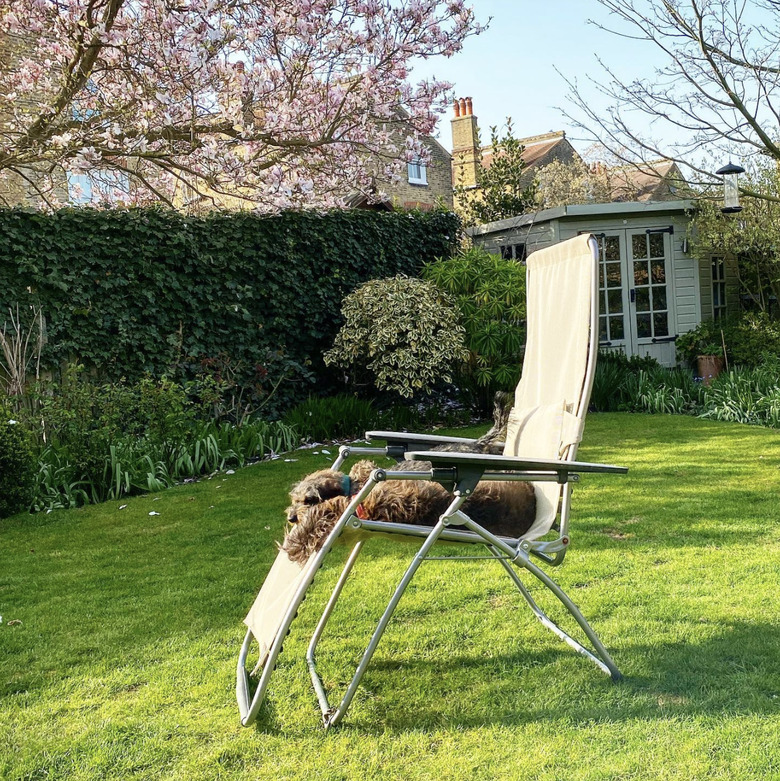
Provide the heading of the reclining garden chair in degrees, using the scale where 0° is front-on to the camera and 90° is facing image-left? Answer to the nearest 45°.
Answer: approximately 90°

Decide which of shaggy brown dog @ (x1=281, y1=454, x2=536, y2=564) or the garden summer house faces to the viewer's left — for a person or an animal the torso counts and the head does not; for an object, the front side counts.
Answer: the shaggy brown dog

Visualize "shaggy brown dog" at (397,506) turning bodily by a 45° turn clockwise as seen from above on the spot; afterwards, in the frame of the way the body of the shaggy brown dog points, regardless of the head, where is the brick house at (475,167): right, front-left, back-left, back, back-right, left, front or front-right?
front-right

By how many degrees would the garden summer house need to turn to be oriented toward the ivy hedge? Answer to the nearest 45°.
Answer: approximately 45° to its right

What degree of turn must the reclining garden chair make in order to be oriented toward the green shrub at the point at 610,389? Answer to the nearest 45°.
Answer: approximately 90° to its right

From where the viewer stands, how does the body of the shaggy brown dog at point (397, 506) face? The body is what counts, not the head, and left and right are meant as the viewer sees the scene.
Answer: facing to the left of the viewer

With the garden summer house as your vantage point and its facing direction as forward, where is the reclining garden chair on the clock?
The reclining garden chair is roughly at 12 o'clock from the garden summer house.

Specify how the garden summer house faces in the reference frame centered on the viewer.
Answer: facing the viewer

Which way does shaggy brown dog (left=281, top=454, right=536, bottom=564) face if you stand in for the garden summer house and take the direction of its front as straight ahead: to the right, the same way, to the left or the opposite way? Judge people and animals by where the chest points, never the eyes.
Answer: to the right

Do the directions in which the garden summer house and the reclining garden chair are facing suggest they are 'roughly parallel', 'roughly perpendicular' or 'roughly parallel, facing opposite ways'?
roughly perpendicular

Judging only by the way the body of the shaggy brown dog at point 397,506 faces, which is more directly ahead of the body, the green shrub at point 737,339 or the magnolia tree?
the magnolia tree

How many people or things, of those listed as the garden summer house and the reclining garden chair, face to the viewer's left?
1

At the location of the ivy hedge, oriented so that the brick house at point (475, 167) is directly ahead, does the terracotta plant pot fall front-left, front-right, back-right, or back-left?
front-right

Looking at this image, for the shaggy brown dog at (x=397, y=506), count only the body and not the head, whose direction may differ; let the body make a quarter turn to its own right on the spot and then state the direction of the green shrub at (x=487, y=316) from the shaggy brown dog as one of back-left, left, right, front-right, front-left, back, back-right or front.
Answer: front

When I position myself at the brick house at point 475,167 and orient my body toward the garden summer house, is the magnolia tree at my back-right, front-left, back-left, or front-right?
front-right

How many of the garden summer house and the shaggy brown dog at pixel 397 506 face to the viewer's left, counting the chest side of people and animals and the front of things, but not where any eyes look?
1

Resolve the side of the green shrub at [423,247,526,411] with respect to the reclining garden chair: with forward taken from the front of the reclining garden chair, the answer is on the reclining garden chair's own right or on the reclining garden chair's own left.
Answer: on the reclining garden chair's own right

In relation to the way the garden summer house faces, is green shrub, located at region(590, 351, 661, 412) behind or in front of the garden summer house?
in front

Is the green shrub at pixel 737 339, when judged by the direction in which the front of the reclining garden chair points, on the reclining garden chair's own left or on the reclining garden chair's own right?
on the reclining garden chair's own right
